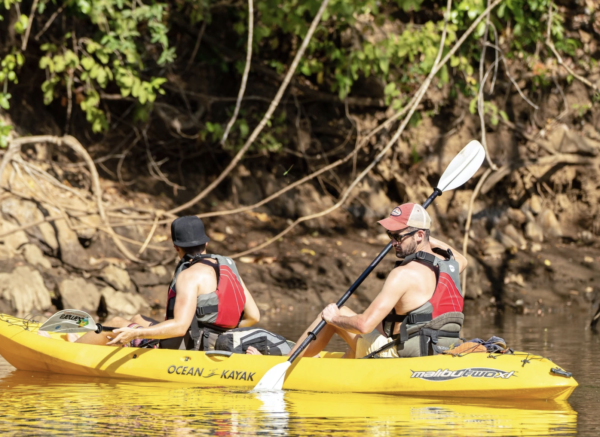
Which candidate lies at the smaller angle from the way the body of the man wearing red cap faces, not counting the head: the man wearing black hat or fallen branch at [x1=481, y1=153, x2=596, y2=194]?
the man wearing black hat

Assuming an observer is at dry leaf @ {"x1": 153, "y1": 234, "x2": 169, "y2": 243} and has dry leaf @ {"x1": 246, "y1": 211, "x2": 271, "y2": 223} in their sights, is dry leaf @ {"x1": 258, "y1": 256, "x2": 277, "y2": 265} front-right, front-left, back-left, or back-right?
front-right

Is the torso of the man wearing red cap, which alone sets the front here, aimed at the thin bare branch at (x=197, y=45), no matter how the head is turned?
no

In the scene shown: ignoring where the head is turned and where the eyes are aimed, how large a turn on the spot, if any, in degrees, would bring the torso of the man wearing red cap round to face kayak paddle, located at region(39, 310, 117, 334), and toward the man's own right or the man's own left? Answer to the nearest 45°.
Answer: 0° — they already face it

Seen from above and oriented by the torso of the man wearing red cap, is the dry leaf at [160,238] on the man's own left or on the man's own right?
on the man's own right

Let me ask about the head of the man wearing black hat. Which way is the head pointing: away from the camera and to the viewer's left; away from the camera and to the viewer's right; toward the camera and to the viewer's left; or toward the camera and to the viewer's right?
away from the camera and to the viewer's left

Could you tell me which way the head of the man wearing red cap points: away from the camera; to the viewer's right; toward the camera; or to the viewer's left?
to the viewer's left

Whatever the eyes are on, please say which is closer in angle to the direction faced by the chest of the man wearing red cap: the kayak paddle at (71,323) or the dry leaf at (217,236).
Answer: the kayak paddle

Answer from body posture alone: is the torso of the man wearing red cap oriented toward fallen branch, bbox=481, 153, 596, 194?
no

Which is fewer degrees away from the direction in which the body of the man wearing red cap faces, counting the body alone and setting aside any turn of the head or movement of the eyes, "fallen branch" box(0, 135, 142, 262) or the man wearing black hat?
the man wearing black hat

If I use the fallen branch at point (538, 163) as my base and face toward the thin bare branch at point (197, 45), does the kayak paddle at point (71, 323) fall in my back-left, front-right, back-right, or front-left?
front-left

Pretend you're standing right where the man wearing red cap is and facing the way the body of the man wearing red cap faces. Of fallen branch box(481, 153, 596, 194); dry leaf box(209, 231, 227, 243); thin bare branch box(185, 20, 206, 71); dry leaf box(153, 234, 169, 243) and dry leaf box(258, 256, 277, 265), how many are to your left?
0

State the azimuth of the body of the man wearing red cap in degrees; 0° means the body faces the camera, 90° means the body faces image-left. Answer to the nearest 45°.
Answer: approximately 90°
